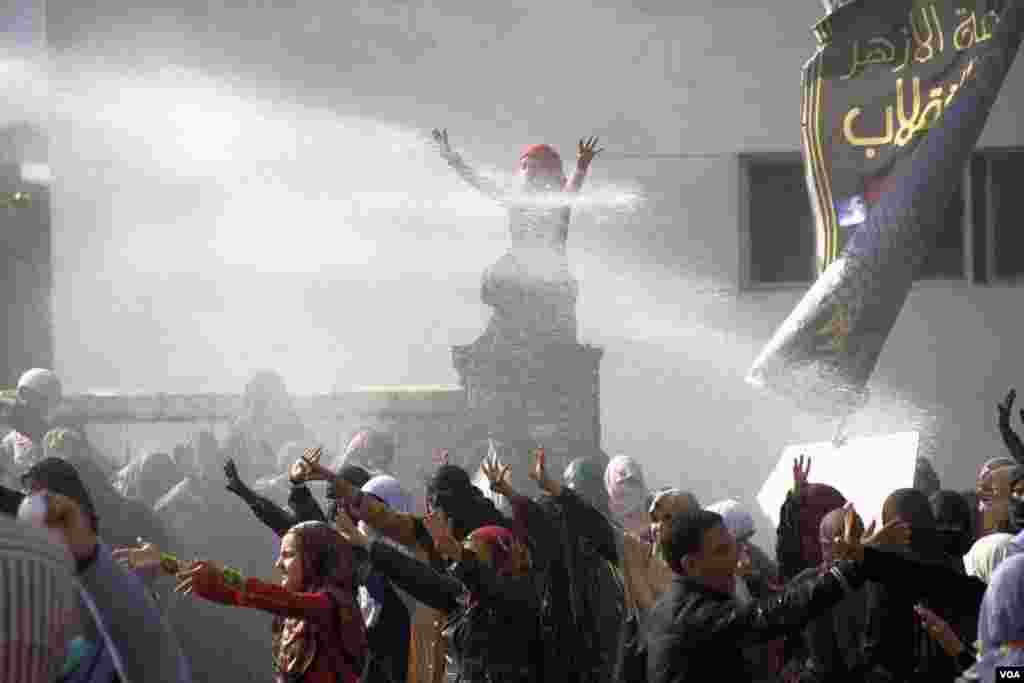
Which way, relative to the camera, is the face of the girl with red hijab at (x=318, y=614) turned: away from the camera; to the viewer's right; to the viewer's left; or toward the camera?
to the viewer's left

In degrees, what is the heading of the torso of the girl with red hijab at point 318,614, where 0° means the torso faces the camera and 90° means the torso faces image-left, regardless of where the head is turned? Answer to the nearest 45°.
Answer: approximately 90°

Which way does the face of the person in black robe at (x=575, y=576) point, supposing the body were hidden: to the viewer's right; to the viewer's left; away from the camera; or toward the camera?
away from the camera

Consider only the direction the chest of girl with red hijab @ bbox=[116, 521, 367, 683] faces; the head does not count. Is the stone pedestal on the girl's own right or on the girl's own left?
on the girl's own right
